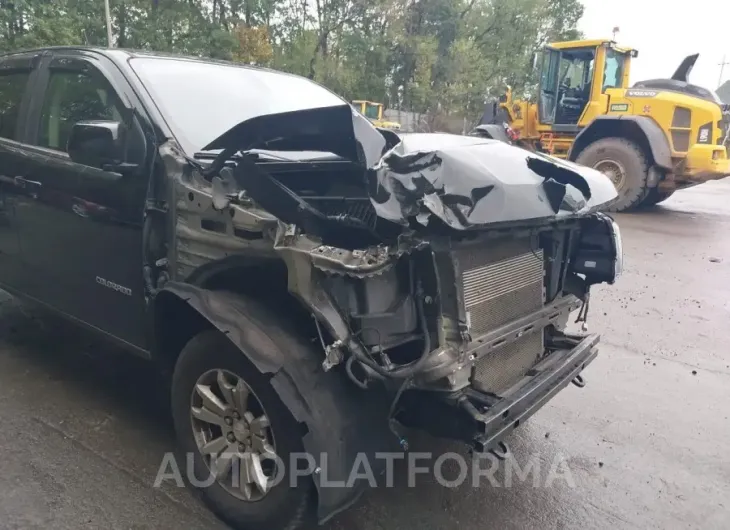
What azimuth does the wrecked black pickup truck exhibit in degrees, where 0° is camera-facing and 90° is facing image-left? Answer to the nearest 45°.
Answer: approximately 315°

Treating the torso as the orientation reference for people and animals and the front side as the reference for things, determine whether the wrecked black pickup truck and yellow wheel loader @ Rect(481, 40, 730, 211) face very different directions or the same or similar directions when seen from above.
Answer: very different directions

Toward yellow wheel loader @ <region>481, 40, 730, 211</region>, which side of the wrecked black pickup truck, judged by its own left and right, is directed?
left

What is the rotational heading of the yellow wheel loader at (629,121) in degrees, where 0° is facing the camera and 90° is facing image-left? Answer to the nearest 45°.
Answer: approximately 135°
